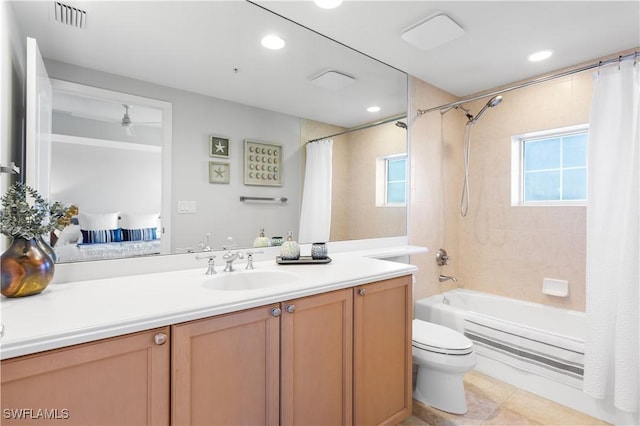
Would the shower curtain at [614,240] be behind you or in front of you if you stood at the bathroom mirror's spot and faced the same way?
in front

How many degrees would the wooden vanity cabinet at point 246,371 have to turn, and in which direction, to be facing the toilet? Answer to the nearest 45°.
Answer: approximately 45° to its left

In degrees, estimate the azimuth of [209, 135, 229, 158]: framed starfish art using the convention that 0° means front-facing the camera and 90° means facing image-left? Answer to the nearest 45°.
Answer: approximately 315°

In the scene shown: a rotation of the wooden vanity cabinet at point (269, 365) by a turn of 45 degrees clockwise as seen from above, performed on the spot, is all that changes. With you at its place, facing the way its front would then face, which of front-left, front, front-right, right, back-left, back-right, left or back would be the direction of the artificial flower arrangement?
right

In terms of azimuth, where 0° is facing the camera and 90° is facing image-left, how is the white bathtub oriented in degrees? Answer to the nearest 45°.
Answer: approximately 45°

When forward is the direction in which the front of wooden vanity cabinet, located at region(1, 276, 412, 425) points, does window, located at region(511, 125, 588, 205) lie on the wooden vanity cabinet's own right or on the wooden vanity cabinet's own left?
on the wooden vanity cabinet's own left

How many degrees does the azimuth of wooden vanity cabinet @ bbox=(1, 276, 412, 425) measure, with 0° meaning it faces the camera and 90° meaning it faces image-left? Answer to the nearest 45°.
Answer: approximately 315°

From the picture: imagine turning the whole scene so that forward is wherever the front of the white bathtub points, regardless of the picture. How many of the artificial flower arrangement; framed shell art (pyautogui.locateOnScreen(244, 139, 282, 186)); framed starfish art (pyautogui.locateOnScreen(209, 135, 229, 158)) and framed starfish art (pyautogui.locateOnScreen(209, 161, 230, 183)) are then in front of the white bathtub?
4

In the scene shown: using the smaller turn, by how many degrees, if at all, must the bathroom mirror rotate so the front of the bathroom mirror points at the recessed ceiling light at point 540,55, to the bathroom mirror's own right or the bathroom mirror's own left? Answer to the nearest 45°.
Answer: approximately 45° to the bathroom mirror's own left
